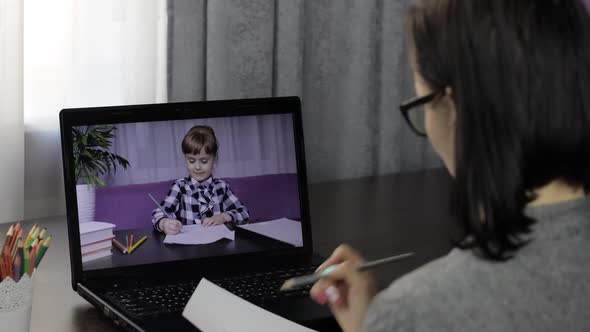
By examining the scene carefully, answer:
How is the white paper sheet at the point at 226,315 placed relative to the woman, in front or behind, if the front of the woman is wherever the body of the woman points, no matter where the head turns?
in front

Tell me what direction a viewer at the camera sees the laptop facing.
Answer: facing the viewer and to the right of the viewer

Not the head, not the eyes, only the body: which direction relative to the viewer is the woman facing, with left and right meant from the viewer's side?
facing away from the viewer and to the left of the viewer

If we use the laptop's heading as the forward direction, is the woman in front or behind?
in front

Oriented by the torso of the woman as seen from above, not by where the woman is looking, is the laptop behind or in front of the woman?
in front

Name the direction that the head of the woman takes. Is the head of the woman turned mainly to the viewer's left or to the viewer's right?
to the viewer's left
